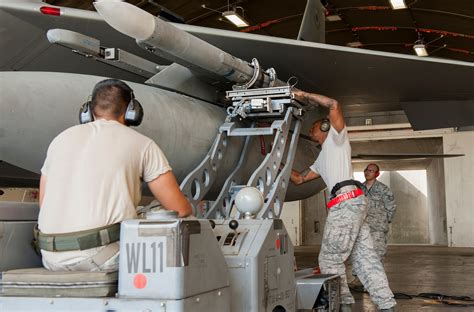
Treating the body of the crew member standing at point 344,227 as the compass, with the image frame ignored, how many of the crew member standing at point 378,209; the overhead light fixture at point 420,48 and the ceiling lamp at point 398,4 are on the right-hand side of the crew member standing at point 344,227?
3

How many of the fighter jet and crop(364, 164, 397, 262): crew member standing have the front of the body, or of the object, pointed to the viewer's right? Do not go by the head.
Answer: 0

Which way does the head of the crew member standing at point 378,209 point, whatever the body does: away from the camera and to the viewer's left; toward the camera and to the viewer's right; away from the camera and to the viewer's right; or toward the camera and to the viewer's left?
toward the camera and to the viewer's left

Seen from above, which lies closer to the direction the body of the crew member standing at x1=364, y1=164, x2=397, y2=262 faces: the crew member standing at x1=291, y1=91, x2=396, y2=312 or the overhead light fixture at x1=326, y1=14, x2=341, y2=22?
the crew member standing

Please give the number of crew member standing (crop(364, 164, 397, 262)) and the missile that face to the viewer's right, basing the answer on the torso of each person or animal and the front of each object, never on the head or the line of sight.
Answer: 0

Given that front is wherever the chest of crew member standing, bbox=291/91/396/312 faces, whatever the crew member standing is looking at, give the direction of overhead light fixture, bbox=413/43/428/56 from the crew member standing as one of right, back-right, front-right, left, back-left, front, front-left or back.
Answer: right

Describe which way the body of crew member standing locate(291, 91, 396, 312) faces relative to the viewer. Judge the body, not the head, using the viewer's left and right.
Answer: facing to the left of the viewer

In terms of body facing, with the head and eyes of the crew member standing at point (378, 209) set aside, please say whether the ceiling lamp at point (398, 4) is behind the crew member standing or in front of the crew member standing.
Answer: behind

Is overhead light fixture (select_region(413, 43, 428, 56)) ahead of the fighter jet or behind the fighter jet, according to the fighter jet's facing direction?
behind
